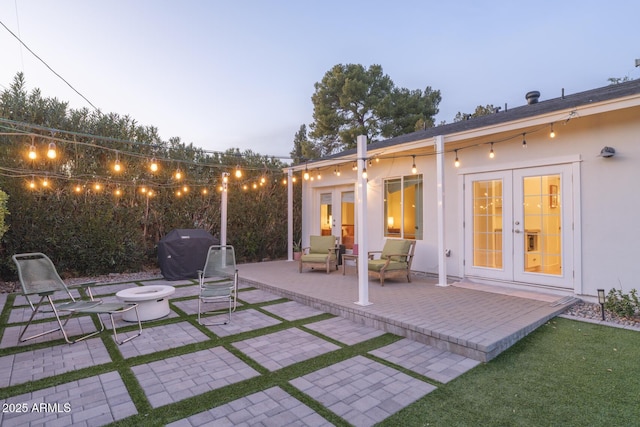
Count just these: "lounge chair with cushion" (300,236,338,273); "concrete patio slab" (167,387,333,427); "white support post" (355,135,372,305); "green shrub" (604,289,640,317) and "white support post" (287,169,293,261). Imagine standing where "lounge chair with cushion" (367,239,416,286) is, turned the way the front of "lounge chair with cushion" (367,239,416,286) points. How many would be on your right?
2

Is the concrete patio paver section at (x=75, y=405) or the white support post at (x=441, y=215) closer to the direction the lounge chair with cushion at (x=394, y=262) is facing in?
the concrete patio paver section

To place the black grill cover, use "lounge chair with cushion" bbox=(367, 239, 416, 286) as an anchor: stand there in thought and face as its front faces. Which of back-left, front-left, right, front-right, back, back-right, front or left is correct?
front-right

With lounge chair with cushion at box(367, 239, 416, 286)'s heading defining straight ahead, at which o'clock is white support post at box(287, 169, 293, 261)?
The white support post is roughly at 3 o'clock from the lounge chair with cushion.

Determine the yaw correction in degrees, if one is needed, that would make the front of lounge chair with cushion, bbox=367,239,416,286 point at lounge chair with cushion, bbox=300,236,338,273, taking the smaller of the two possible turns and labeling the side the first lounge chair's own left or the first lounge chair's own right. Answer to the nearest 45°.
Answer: approximately 90° to the first lounge chair's own right

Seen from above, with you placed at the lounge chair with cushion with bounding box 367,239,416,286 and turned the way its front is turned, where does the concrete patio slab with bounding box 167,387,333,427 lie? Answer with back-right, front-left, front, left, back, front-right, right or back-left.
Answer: front-left

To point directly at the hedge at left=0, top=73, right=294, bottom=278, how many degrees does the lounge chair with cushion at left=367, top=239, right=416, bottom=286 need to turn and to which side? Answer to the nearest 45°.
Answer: approximately 45° to its right

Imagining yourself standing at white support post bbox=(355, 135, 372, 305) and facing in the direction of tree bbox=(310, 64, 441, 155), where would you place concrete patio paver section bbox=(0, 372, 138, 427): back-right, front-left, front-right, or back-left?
back-left

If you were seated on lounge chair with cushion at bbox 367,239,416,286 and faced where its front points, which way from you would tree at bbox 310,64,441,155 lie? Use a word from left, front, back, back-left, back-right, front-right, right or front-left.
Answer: back-right

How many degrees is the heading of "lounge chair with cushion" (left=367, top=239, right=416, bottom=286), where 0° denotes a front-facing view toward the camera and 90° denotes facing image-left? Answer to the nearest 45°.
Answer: approximately 45°
